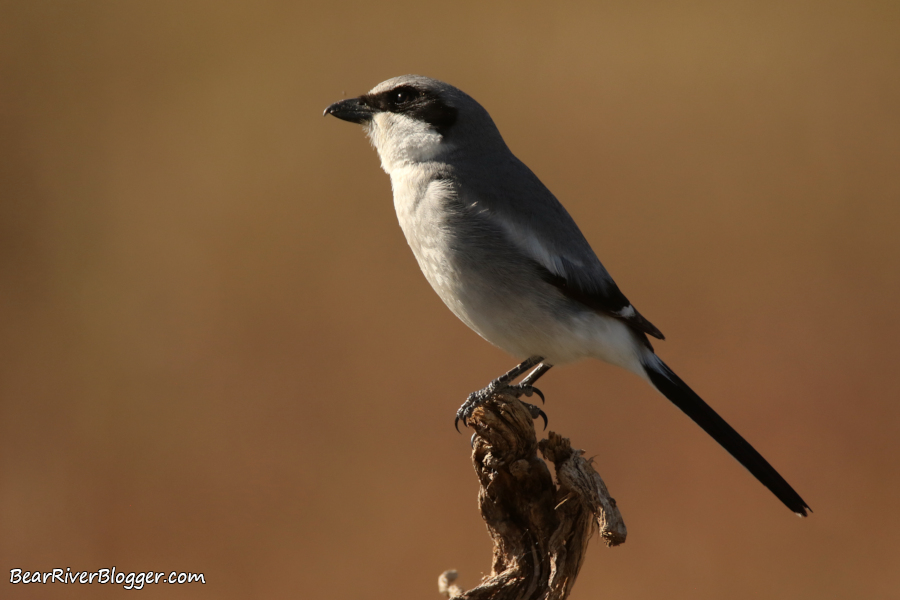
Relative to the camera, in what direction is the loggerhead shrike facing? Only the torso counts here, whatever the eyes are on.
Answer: to the viewer's left
